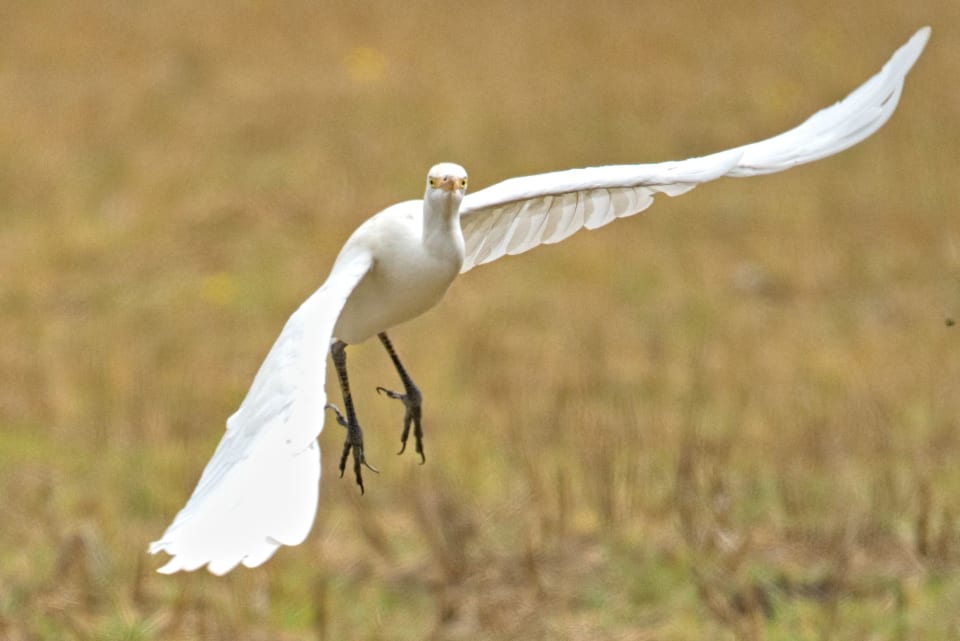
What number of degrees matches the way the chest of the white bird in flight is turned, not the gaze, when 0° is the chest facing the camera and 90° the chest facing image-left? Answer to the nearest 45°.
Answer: approximately 315°
